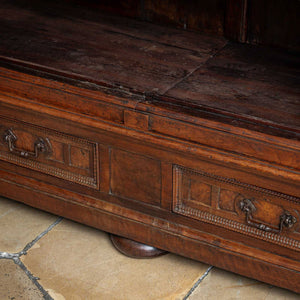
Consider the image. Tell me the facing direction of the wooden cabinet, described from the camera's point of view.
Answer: facing the viewer and to the left of the viewer
